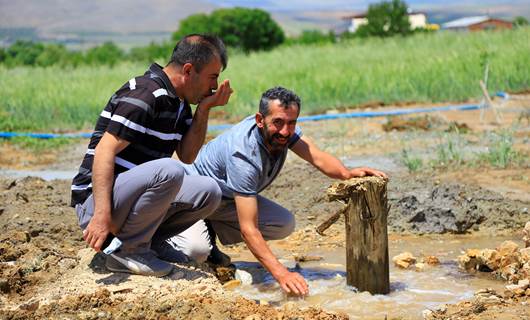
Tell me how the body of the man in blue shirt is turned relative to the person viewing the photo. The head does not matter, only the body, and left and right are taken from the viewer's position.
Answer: facing the viewer and to the right of the viewer

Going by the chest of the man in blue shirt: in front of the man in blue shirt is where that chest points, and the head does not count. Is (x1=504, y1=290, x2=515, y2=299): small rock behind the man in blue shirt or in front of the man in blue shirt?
in front

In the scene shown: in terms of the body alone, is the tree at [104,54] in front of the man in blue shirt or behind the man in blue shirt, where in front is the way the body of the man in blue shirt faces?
behind

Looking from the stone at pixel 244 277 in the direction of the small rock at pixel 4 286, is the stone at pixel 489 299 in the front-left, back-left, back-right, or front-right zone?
back-left

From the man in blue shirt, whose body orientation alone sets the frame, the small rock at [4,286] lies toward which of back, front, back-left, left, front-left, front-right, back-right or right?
back-right

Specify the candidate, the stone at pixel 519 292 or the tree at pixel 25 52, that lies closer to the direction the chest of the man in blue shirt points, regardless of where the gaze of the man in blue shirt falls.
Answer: the stone

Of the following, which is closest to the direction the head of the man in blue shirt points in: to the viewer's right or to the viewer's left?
to the viewer's right

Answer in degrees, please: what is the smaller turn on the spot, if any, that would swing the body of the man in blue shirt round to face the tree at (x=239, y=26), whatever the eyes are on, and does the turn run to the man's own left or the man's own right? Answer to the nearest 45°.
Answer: approximately 135° to the man's own left

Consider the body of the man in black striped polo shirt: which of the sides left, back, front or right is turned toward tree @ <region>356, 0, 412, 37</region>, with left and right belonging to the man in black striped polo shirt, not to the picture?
left

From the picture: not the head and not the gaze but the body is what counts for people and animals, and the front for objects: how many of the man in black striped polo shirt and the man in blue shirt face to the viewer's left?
0

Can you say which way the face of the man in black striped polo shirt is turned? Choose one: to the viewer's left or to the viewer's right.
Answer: to the viewer's right

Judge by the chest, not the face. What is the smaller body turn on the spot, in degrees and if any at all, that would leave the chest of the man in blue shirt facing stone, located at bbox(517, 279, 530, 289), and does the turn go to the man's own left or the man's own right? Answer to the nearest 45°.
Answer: approximately 45° to the man's own left

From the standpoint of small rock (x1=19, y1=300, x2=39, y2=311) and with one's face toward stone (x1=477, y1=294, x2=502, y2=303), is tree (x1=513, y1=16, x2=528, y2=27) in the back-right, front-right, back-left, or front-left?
front-left

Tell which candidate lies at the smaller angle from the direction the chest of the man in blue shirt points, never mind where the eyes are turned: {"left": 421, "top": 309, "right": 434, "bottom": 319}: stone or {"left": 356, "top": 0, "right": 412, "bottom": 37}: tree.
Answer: the stone

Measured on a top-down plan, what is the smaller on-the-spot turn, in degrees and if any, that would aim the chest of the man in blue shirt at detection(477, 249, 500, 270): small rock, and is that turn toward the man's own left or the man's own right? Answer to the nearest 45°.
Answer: approximately 45° to the man's own left

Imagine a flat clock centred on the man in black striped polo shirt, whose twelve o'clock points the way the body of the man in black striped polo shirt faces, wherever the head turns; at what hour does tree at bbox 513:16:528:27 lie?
The tree is roughly at 10 o'clock from the man in black striped polo shirt.

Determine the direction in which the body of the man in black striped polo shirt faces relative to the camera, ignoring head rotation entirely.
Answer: to the viewer's right
